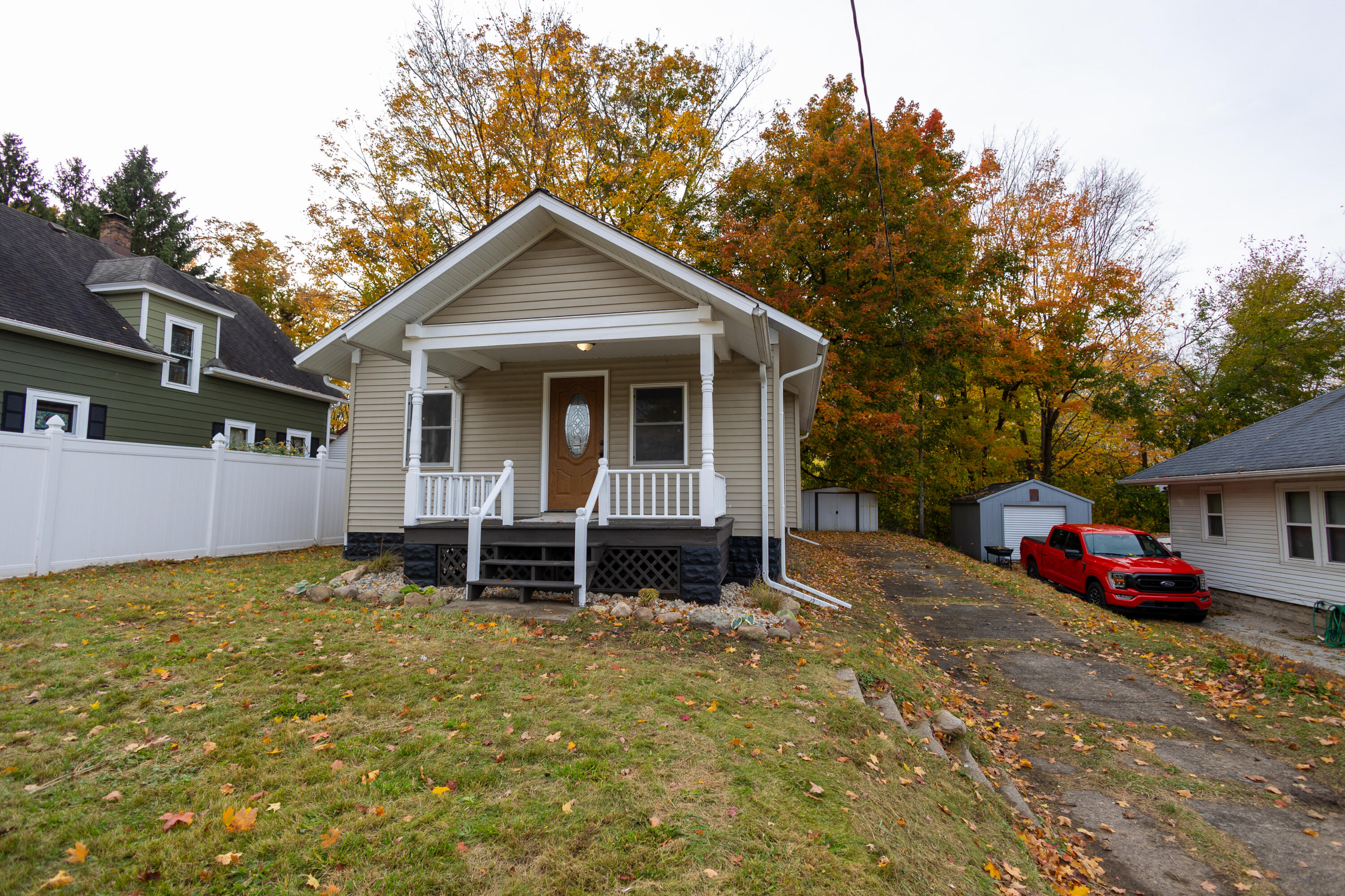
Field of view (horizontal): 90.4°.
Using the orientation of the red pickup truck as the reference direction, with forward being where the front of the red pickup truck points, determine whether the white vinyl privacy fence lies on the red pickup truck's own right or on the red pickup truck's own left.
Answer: on the red pickup truck's own right

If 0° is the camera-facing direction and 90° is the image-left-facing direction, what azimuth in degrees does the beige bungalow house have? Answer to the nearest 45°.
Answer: approximately 0°

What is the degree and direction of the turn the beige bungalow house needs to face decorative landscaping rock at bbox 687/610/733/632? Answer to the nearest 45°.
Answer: approximately 45° to its left

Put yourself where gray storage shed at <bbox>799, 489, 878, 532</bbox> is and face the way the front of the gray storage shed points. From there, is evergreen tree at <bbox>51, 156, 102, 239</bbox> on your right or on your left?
on your right

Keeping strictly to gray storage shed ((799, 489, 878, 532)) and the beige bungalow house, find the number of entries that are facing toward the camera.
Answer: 2

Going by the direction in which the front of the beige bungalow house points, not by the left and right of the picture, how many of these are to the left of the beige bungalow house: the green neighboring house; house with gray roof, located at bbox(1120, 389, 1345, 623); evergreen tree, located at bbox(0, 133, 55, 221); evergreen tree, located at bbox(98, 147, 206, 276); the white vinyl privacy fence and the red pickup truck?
2

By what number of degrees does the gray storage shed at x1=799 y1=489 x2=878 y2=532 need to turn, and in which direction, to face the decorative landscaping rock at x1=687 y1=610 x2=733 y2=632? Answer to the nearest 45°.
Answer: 0° — it already faces it

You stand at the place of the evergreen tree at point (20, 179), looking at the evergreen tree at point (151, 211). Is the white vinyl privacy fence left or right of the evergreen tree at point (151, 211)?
right

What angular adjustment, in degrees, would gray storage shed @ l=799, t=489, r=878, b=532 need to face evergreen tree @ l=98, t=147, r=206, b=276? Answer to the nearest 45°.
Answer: approximately 90° to its right

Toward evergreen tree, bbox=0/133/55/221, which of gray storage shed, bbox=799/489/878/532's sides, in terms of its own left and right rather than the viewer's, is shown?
right

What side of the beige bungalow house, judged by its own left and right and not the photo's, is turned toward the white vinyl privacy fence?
right

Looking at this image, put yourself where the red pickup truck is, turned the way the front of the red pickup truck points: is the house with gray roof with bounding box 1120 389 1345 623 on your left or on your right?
on your left

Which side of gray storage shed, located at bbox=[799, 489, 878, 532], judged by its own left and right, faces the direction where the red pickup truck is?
front
